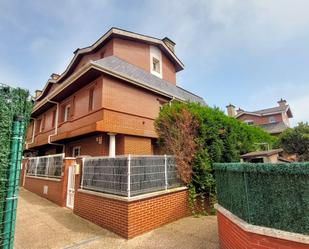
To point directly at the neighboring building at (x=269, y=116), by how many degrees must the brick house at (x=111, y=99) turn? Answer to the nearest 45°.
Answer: approximately 180°

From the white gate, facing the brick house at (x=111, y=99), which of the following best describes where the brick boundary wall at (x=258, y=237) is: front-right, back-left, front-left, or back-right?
back-right

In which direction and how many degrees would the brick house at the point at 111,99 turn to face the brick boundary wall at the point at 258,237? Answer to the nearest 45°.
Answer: approximately 45° to its left

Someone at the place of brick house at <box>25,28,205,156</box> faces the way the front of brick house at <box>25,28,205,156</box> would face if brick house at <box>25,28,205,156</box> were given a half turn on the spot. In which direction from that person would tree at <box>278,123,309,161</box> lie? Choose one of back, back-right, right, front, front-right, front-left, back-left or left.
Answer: front-right

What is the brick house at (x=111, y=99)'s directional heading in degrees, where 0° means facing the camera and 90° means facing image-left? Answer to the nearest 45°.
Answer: approximately 45°

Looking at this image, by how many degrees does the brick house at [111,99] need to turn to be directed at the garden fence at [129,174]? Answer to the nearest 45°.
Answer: approximately 45° to its left
